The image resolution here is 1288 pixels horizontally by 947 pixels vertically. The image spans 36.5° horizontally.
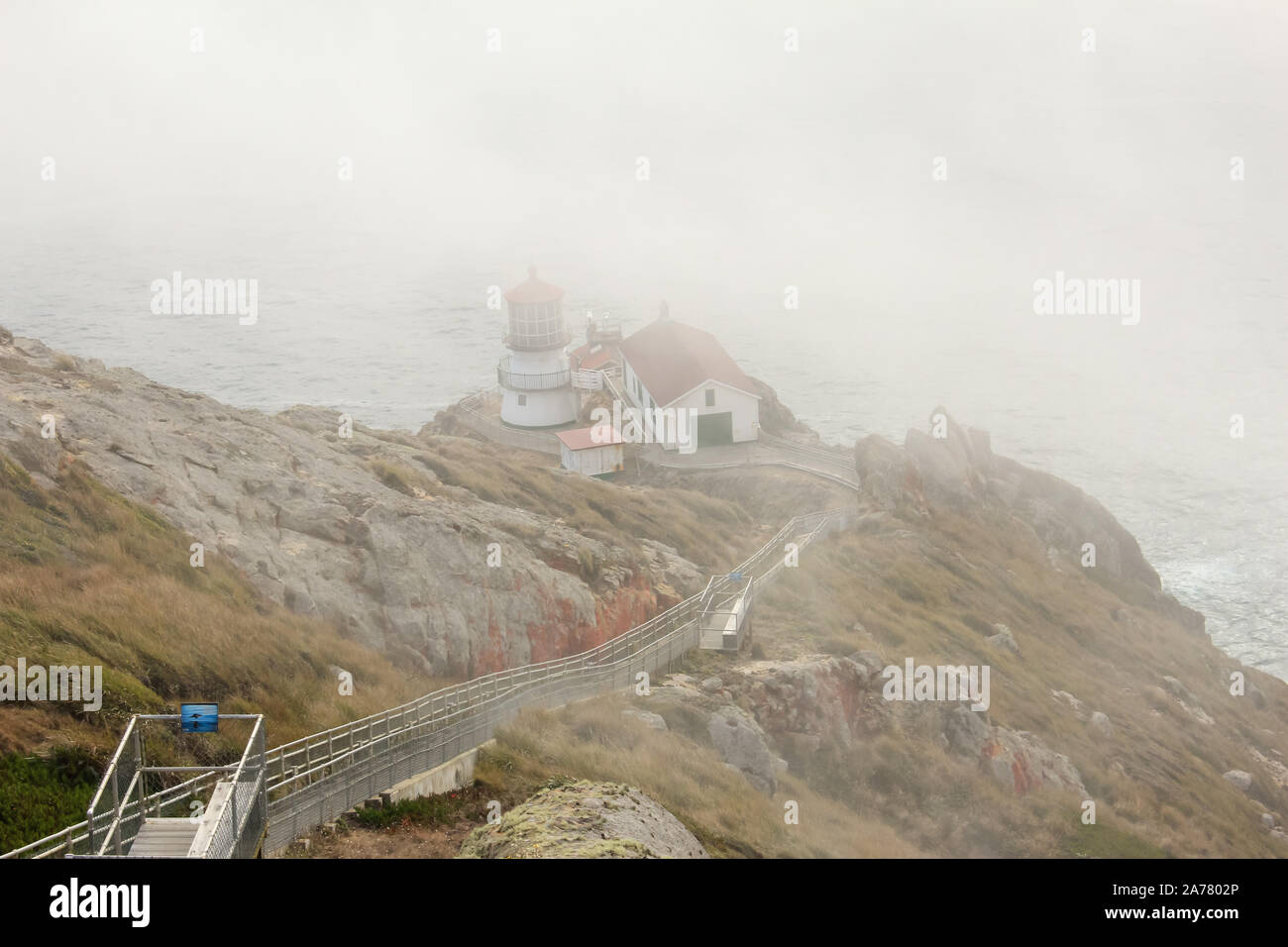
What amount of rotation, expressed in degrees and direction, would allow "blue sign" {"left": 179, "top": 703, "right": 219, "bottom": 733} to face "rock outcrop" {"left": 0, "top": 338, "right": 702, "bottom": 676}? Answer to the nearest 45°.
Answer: approximately 180°

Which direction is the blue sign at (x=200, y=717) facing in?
toward the camera

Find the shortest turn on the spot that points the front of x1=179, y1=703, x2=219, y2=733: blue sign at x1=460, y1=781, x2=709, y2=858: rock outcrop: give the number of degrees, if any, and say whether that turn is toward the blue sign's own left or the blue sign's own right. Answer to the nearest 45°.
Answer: approximately 90° to the blue sign's own left
